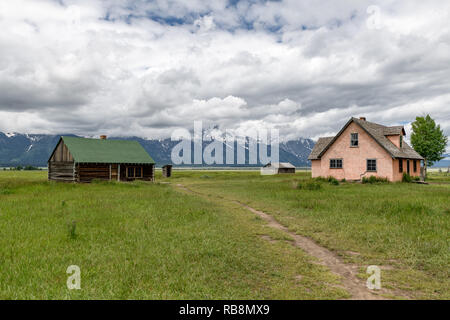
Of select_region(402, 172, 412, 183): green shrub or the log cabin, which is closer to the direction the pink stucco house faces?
the green shrub

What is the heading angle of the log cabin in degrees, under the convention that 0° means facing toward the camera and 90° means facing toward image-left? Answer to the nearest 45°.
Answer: approximately 315°
